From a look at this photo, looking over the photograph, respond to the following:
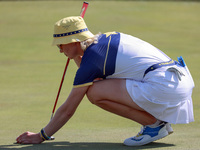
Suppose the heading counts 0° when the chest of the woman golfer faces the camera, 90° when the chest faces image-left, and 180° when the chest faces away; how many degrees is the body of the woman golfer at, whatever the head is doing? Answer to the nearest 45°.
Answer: approximately 90°

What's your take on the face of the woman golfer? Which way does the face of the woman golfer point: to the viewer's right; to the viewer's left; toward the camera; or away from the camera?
to the viewer's left
